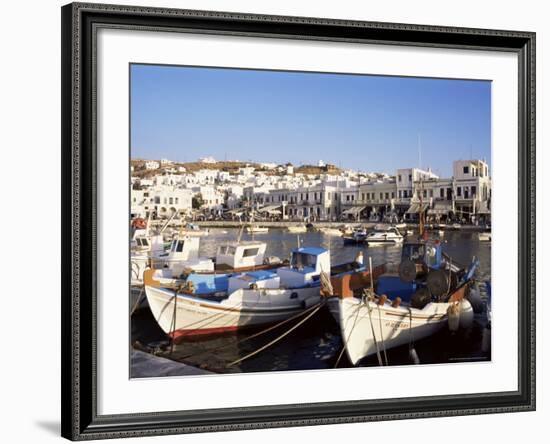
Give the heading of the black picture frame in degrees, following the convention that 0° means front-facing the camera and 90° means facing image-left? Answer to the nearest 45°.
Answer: approximately 315°
